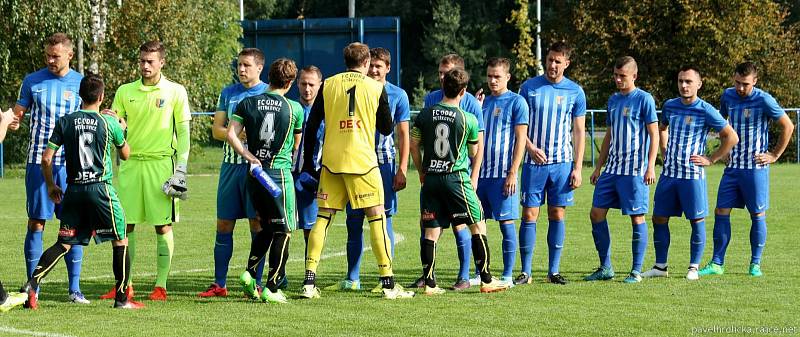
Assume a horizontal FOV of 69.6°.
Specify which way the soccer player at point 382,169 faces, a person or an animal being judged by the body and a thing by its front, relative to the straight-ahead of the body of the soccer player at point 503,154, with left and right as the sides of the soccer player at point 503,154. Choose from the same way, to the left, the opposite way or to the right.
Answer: the same way

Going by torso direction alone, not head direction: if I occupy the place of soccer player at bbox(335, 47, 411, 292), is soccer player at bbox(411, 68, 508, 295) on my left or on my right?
on my left

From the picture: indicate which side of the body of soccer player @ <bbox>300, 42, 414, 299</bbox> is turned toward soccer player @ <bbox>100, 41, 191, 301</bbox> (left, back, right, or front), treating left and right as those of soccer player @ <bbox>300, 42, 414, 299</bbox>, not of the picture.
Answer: left

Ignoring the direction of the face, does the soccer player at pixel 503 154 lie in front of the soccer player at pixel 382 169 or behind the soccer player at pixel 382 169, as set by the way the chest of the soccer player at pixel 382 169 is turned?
behind

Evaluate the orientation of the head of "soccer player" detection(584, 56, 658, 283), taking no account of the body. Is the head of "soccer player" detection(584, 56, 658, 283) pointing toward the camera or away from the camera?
toward the camera

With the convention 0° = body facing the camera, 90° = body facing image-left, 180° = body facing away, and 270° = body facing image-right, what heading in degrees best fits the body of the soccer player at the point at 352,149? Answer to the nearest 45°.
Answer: approximately 180°

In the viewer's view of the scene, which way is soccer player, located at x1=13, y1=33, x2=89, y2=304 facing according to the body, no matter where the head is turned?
toward the camera

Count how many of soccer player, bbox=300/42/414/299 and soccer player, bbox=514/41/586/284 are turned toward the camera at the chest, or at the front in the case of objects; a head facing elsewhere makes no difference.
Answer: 1

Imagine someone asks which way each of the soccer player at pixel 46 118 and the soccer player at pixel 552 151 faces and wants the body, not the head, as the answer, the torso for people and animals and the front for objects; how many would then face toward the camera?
2

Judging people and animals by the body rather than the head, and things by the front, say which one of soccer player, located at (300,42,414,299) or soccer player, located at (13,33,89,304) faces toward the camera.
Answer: soccer player, located at (13,33,89,304)

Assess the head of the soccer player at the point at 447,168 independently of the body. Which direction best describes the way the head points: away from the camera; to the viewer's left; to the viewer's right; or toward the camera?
away from the camera

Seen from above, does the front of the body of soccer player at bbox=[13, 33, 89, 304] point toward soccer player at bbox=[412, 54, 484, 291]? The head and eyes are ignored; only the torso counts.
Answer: no

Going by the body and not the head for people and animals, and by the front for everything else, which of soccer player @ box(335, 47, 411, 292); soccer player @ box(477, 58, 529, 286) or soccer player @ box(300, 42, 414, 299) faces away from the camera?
soccer player @ box(300, 42, 414, 299)

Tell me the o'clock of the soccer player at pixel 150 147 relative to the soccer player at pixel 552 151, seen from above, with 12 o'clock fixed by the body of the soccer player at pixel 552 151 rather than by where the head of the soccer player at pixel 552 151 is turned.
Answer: the soccer player at pixel 150 147 is roughly at 2 o'clock from the soccer player at pixel 552 151.

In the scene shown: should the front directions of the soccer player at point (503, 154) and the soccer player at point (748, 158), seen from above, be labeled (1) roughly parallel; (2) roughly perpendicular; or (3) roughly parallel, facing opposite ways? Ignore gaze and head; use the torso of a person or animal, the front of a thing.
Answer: roughly parallel

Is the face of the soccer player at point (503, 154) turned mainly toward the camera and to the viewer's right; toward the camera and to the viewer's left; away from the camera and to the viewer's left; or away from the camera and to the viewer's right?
toward the camera and to the viewer's left
